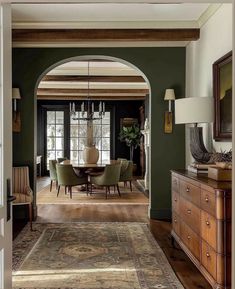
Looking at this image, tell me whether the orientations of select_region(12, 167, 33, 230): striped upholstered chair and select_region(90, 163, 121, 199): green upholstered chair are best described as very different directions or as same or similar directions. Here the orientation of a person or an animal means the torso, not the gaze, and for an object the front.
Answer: very different directions

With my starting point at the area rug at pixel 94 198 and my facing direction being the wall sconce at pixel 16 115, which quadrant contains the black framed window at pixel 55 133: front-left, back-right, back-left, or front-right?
back-right

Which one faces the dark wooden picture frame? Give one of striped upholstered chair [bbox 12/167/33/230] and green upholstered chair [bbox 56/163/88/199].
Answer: the striped upholstered chair

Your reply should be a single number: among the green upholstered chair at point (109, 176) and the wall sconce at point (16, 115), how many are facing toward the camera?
1

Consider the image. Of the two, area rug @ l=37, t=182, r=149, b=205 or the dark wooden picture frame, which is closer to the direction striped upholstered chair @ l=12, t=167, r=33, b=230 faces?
the dark wooden picture frame

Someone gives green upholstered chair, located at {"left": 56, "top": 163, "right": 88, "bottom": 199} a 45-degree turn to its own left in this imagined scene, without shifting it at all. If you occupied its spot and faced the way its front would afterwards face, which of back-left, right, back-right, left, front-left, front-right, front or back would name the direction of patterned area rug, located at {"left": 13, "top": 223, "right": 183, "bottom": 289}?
back

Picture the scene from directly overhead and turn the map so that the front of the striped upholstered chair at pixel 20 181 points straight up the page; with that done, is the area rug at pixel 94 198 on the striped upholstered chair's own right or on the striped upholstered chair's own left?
on the striped upholstered chair's own left

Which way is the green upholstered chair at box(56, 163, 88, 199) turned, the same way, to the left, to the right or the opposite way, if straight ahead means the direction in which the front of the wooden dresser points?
the opposite way

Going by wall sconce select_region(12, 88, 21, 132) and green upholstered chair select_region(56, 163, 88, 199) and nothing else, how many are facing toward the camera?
1

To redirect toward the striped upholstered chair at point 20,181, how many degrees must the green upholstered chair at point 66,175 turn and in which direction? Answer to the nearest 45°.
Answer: approximately 135° to its right

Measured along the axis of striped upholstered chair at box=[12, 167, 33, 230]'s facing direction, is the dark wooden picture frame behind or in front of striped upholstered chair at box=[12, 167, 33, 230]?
in front
